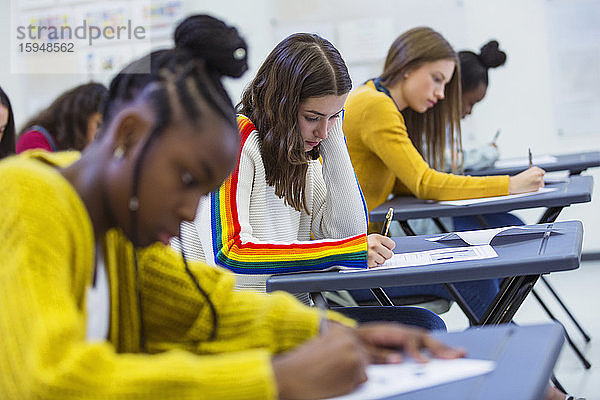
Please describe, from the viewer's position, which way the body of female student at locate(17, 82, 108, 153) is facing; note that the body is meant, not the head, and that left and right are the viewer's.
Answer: facing to the right of the viewer

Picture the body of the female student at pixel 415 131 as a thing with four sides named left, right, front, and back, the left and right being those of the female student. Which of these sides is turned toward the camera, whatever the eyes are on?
right

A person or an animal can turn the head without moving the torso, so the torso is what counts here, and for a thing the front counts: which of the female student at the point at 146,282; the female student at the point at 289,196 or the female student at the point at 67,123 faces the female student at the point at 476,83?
the female student at the point at 67,123

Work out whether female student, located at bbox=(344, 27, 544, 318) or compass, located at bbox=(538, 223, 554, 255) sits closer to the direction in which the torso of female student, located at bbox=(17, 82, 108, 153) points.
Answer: the female student

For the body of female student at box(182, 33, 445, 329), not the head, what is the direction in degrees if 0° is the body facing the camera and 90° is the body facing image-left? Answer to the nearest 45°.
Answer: approximately 315°

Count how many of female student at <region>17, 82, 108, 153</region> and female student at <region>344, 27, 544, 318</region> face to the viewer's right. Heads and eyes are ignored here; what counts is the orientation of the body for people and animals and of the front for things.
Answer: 2

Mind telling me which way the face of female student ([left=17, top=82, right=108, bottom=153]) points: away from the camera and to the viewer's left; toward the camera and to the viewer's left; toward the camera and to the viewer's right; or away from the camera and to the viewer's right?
away from the camera and to the viewer's right

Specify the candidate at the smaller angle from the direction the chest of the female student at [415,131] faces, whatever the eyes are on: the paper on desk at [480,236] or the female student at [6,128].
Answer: the paper on desk

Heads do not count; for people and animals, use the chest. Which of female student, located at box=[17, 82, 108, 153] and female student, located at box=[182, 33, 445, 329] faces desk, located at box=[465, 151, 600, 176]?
female student, located at box=[17, 82, 108, 153]
